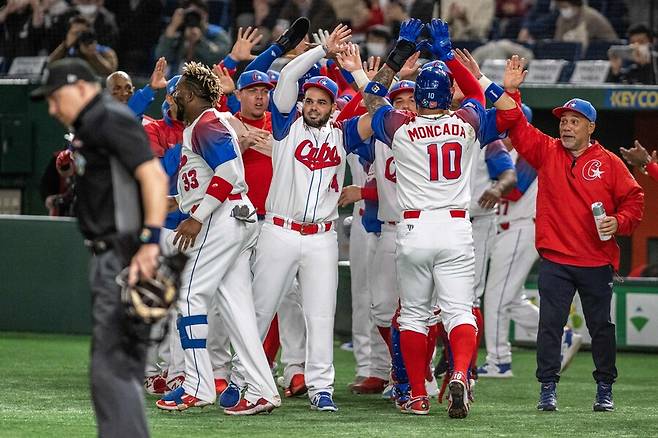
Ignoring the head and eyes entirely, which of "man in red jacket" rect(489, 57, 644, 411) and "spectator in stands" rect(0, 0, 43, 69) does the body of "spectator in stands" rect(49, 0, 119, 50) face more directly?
the man in red jacket

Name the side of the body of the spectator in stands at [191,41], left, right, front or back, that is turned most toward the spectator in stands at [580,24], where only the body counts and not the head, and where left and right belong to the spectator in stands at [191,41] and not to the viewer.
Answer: left

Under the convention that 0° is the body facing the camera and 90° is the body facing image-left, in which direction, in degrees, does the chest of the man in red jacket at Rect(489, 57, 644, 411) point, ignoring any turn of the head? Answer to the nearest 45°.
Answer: approximately 0°

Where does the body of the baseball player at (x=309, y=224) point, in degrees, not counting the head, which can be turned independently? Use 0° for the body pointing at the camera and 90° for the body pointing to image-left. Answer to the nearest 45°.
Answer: approximately 0°

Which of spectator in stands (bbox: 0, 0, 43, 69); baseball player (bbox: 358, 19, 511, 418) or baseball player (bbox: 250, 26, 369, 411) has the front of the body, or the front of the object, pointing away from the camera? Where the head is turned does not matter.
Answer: baseball player (bbox: 358, 19, 511, 418)

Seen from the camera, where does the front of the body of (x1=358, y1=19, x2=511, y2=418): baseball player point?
away from the camera

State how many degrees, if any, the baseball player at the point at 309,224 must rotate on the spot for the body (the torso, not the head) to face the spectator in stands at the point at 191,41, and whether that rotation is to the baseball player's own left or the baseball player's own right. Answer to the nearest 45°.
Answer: approximately 180°

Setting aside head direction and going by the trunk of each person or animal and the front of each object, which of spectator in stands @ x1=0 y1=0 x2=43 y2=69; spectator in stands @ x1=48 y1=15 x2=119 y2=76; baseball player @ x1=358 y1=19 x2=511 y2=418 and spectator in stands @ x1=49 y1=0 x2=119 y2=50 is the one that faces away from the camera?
the baseball player

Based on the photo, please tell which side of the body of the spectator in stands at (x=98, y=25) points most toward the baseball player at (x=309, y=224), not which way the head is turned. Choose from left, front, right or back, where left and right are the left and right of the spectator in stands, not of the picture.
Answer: front

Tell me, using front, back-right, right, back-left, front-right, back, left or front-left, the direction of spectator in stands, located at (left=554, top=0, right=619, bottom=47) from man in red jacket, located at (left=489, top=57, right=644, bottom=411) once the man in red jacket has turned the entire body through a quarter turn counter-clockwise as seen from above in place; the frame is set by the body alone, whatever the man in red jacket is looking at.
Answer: left

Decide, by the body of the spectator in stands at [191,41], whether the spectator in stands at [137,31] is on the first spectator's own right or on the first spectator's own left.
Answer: on the first spectator's own right
